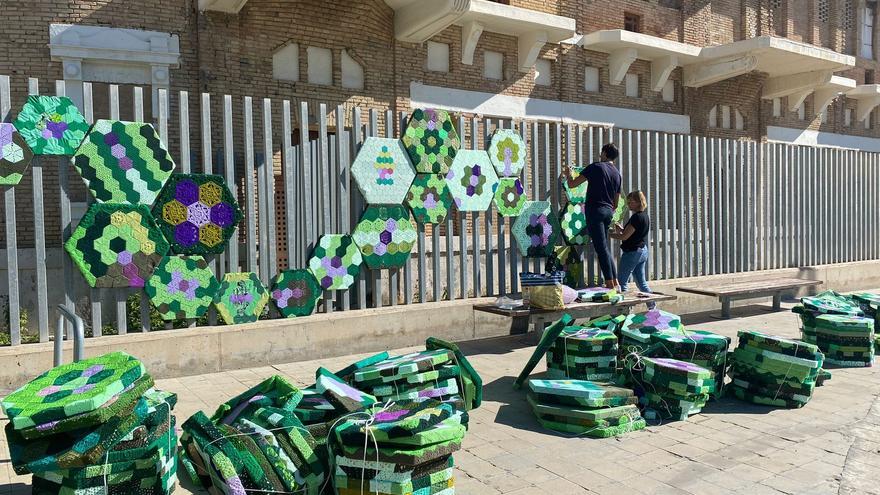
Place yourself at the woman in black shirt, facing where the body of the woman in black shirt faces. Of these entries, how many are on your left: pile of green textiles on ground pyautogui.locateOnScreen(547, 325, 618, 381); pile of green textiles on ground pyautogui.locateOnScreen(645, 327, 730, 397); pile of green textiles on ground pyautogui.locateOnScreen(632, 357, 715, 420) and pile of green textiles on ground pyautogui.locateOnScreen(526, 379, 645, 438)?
4

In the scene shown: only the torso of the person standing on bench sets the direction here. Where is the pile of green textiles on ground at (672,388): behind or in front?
behind

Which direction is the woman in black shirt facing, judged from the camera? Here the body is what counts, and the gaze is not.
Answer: to the viewer's left

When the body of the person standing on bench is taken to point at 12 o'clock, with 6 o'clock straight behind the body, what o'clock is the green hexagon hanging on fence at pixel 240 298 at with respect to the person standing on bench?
The green hexagon hanging on fence is roughly at 9 o'clock from the person standing on bench.

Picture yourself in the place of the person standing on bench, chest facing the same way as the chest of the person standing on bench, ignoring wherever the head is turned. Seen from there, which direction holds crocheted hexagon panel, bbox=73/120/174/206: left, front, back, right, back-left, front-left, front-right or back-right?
left

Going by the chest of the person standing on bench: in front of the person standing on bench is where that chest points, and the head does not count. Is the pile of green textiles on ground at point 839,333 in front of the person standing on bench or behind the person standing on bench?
behind

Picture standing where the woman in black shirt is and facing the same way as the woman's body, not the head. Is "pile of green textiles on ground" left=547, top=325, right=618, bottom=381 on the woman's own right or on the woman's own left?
on the woman's own left

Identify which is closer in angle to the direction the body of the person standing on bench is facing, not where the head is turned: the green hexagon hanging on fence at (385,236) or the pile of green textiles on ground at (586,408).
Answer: the green hexagon hanging on fence

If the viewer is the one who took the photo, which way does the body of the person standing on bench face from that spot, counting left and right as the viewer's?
facing away from the viewer and to the left of the viewer

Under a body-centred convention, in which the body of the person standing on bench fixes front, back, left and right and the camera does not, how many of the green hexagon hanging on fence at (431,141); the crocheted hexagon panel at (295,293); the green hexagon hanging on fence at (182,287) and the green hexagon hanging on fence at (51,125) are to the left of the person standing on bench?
4

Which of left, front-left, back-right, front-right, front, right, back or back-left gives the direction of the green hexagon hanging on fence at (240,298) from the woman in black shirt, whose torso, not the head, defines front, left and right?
front-left

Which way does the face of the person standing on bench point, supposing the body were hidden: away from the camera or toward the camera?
away from the camera

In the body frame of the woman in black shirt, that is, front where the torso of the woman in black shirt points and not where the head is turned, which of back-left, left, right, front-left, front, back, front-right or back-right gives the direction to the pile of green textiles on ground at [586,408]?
left
